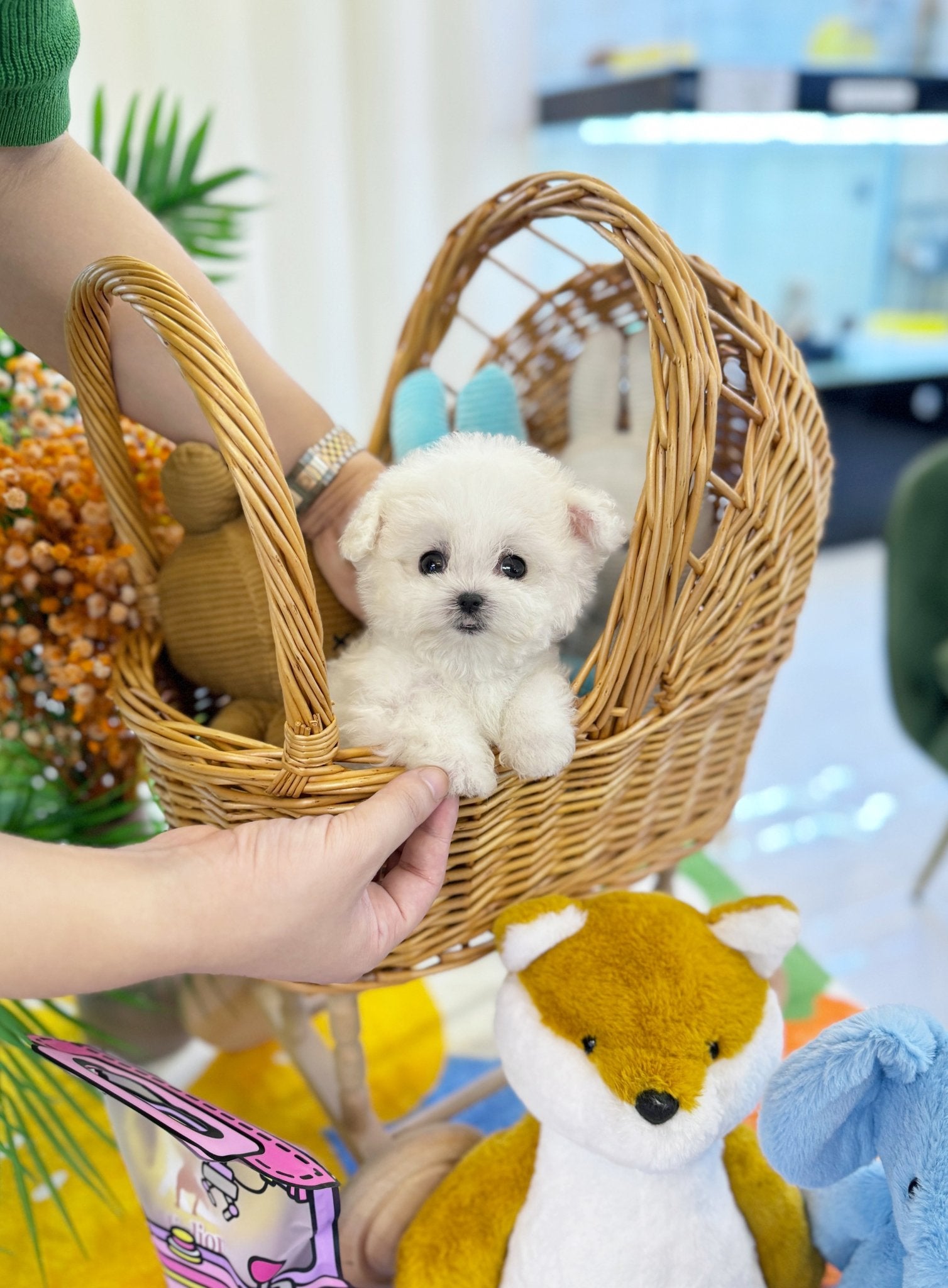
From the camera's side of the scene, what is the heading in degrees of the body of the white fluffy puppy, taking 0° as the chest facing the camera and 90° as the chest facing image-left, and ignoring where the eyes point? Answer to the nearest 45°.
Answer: approximately 0°

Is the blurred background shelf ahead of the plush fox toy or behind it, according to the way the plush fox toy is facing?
behind

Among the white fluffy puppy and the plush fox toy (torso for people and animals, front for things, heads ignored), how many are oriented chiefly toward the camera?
2

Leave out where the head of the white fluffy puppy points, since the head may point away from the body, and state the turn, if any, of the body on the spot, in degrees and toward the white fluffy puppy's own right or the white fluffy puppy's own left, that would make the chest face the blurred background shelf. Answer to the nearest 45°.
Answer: approximately 180°
